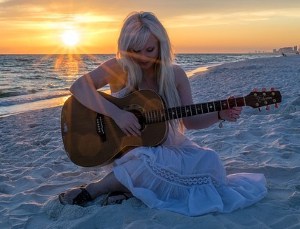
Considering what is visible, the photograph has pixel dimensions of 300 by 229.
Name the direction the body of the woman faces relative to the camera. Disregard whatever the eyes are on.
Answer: toward the camera
